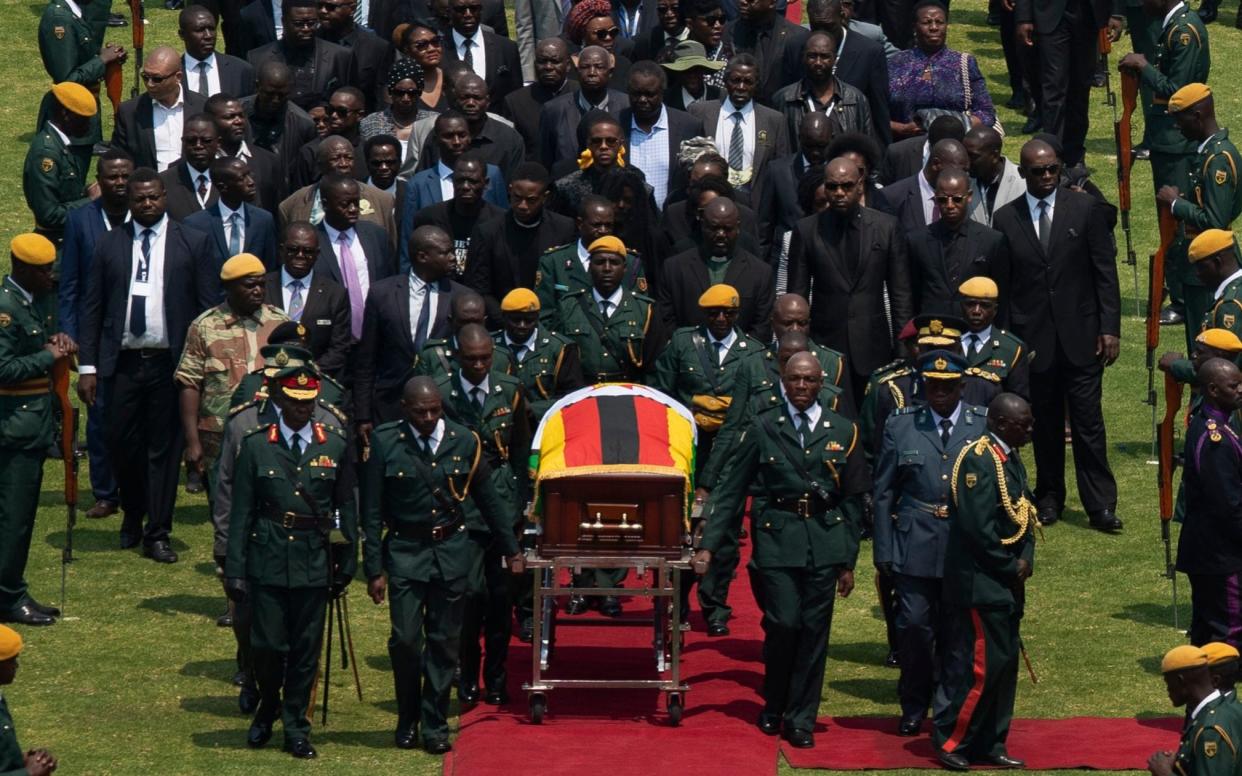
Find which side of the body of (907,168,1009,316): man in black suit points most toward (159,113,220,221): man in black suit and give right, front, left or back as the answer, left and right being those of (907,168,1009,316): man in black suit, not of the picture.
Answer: right

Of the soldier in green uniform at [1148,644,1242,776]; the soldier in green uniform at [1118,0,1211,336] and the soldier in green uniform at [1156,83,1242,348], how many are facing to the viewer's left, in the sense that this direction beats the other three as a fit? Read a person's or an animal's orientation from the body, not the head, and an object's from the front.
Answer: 3

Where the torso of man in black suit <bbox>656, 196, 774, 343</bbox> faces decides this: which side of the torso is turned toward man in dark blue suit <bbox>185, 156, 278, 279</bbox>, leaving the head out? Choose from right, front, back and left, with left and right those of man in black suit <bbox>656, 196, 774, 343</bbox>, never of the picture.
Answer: right

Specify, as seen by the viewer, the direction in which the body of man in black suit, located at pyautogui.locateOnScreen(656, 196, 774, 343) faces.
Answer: toward the camera

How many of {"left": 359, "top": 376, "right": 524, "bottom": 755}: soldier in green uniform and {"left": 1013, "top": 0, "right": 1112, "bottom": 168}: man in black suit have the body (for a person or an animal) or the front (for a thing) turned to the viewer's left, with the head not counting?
0

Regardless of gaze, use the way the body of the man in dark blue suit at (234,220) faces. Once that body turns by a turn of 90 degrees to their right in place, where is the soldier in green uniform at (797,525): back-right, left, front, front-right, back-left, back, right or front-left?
back-left

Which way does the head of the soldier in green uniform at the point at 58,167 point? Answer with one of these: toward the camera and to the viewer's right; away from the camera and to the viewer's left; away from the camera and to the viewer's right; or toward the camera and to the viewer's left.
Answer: toward the camera and to the viewer's right

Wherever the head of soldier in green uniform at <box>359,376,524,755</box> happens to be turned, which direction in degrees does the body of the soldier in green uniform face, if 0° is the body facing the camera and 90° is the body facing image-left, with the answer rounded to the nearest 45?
approximately 0°

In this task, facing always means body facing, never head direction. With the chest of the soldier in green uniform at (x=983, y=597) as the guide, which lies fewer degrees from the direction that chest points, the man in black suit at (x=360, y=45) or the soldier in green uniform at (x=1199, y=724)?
the soldier in green uniform

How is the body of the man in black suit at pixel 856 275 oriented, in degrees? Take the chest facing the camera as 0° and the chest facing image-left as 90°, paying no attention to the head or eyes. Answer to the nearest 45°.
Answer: approximately 0°
